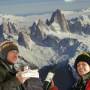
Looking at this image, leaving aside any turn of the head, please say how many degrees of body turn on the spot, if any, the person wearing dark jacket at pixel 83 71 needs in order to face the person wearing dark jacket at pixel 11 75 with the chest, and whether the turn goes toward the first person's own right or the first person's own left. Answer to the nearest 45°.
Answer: approximately 45° to the first person's own right

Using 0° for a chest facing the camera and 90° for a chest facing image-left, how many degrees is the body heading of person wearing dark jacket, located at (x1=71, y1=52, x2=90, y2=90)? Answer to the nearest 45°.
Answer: approximately 45°
